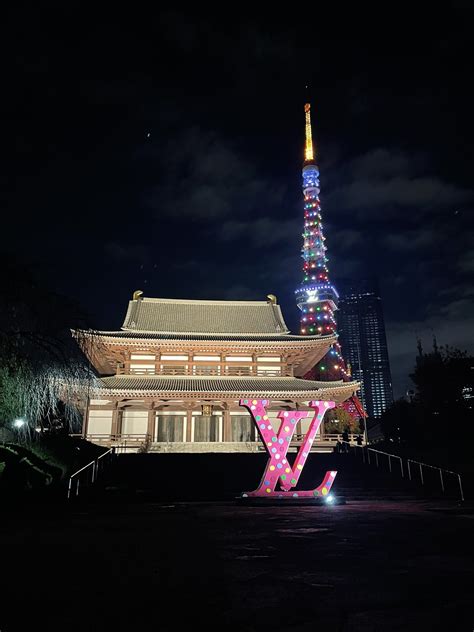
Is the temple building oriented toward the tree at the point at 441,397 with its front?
no

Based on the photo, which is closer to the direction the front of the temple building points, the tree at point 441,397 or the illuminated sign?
the illuminated sign

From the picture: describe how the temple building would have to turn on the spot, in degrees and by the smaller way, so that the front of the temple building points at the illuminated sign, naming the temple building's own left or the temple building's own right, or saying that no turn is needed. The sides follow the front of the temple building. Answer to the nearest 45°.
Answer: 0° — it already faces it

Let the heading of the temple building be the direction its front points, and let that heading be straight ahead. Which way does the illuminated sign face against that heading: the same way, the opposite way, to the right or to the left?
the same way

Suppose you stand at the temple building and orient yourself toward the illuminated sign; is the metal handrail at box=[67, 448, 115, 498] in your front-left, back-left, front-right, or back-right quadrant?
front-right

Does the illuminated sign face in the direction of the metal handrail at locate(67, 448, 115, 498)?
no

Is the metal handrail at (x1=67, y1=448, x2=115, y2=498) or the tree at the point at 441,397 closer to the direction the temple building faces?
the metal handrail

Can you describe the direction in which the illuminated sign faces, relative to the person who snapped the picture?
facing the viewer

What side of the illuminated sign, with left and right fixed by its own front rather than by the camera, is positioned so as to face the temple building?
back

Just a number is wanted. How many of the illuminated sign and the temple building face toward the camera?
2

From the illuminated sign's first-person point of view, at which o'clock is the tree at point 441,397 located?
The tree is roughly at 7 o'clock from the illuminated sign.

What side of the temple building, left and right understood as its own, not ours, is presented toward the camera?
front
